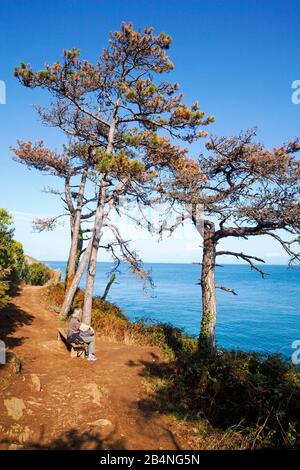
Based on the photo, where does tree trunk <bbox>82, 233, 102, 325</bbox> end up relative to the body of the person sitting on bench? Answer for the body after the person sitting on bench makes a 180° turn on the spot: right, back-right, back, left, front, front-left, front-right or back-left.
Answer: right

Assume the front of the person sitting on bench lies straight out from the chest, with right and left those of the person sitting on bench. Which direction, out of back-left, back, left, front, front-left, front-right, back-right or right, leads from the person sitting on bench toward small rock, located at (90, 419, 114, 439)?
right

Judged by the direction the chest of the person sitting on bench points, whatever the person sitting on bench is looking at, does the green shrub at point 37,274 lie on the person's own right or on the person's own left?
on the person's own left

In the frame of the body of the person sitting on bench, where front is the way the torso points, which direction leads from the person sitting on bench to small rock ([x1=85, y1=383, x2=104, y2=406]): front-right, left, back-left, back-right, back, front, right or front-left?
right

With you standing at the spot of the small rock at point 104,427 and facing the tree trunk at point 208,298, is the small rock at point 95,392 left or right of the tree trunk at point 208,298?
left

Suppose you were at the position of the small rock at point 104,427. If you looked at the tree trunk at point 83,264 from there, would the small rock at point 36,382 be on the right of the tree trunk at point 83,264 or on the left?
left

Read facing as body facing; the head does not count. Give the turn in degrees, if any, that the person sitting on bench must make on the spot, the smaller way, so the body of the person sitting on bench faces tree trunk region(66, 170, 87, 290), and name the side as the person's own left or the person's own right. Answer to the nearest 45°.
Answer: approximately 90° to the person's own left

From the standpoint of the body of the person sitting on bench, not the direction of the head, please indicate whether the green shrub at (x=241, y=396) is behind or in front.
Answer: in front

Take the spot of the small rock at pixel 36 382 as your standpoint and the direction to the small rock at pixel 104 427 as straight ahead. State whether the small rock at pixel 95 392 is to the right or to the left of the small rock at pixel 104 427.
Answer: left

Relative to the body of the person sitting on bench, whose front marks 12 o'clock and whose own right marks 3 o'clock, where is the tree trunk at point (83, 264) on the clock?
The tree trunk is roughly at 9 o'clock from the person sitting on bench.

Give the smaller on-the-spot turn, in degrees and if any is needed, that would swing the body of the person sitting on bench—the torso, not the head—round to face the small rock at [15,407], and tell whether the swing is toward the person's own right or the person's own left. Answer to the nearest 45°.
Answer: approximately 90° to the person's own right

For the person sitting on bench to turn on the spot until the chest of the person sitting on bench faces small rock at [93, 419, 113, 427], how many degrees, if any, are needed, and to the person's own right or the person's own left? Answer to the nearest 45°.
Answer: approximately 90° to the person's own right

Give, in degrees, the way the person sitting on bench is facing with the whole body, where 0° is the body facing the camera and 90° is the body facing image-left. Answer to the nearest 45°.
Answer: approximately 270°

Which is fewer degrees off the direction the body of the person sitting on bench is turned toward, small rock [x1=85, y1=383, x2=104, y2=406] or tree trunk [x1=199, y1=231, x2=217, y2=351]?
the tree trunk
